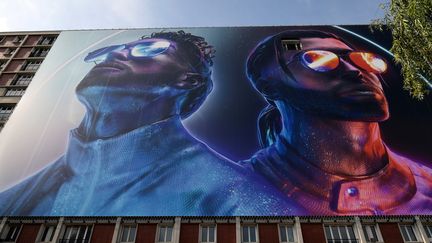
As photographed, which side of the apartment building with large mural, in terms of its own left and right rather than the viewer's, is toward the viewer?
front
